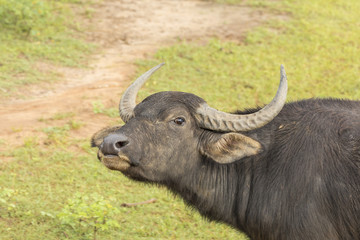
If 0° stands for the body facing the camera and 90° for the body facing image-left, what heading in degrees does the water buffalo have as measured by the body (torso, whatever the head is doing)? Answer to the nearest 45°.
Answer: approximately 90°

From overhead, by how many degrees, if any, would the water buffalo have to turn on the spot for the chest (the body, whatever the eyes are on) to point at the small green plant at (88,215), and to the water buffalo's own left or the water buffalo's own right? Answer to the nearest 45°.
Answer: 0° — it already faces it

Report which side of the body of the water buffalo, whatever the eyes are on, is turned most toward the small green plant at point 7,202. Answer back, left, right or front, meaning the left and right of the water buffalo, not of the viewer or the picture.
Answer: front
